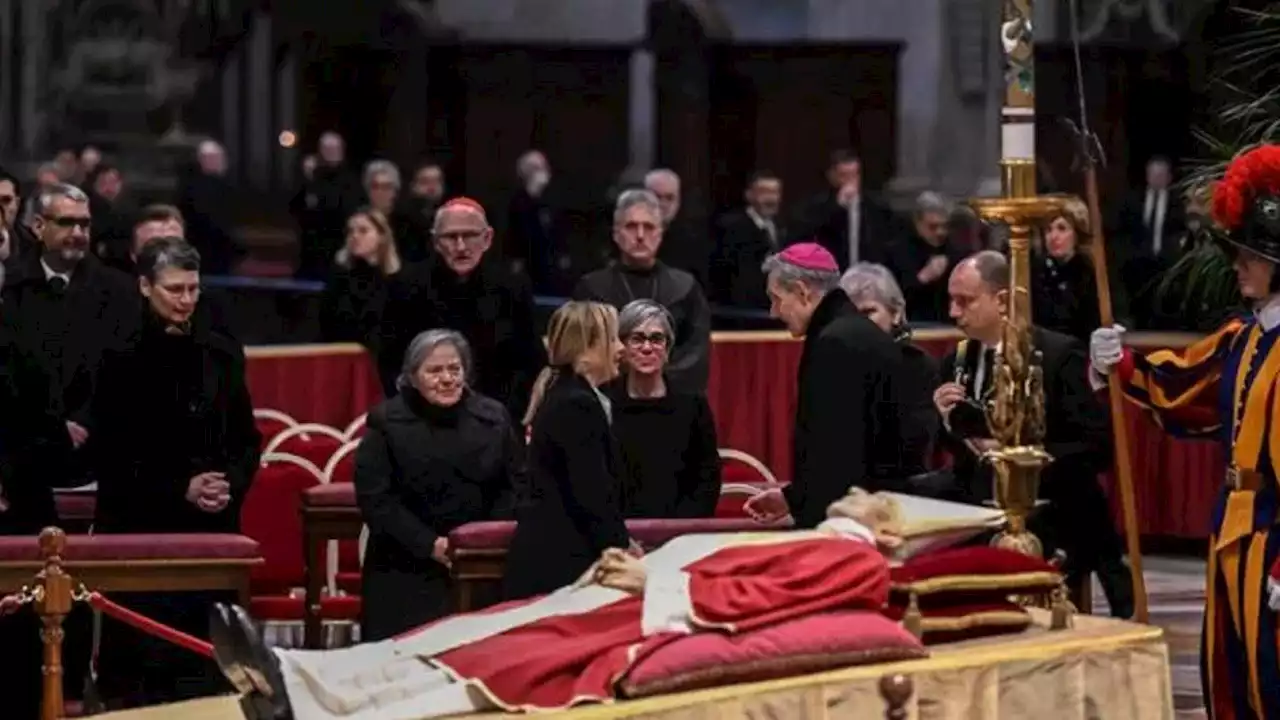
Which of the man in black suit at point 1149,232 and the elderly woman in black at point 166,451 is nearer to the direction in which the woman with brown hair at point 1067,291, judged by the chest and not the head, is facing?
the elderly woman in black

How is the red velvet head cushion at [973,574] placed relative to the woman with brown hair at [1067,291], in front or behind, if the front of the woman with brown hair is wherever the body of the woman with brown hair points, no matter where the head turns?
in front

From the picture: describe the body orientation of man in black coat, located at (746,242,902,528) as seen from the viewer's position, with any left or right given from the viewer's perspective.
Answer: facing to the left of the viewer

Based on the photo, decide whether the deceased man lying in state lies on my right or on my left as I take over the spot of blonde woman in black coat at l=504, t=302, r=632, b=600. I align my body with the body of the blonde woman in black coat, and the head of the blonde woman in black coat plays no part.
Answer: on my right

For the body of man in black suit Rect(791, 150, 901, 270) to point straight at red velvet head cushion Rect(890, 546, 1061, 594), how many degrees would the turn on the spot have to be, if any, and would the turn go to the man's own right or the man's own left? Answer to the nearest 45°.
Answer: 0° — they already face it

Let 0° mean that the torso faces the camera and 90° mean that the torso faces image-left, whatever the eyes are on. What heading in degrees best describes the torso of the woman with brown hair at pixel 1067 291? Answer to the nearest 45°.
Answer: approximately 45°

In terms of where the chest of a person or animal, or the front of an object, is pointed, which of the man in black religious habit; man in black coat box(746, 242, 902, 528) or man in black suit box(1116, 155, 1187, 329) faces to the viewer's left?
man in black coat box(746, 242, 902, 528)

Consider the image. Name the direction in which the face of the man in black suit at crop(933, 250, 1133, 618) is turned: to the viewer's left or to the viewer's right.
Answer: to the viewer's left

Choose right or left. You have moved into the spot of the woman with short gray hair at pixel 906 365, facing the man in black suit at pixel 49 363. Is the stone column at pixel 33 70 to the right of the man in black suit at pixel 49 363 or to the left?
right

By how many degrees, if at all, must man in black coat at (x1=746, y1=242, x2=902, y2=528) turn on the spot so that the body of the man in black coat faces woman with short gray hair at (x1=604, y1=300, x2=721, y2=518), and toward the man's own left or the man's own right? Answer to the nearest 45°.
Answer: approximately 45° to the man's own right
